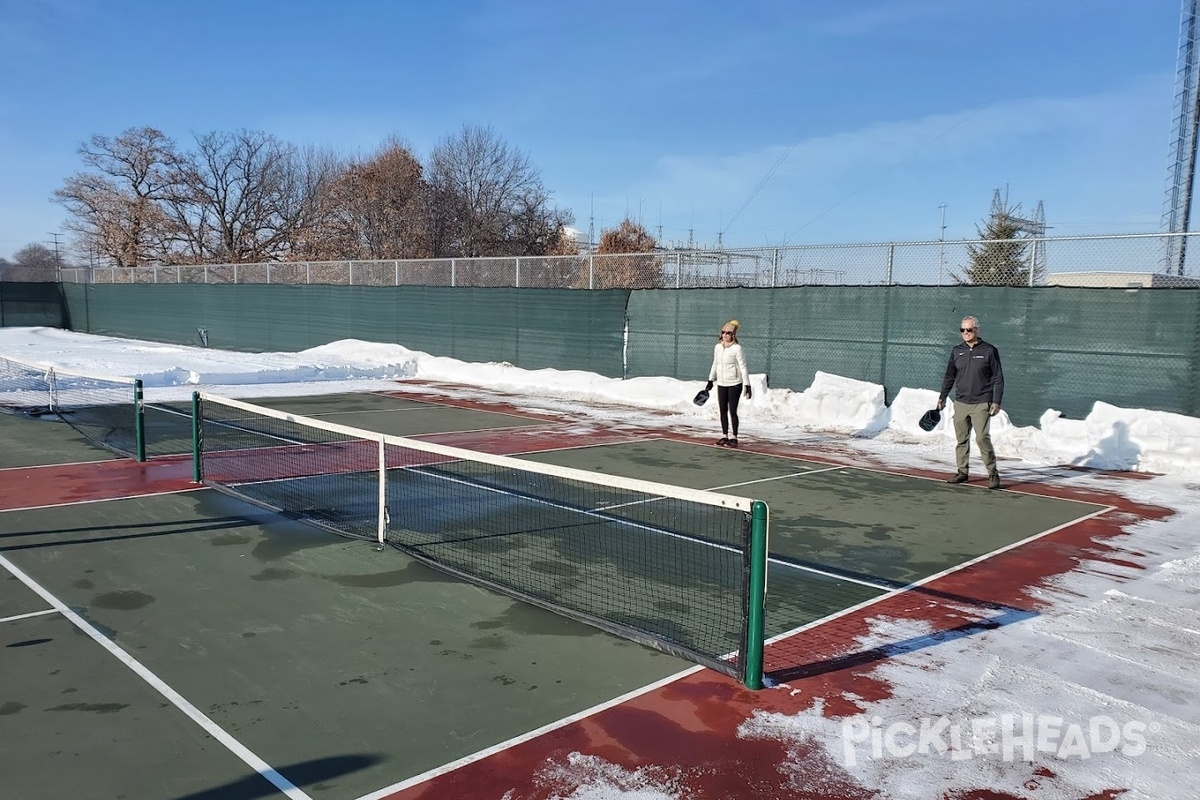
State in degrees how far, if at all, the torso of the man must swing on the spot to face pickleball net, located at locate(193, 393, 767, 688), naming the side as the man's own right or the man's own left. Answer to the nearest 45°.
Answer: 0° — they already face it

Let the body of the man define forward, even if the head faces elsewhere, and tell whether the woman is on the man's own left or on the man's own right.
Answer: on the man's own right

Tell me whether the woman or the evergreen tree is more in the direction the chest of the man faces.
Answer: the woman

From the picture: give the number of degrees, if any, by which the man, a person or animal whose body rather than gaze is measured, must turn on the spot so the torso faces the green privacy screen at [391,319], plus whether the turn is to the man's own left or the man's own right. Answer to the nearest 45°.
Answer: approximately 90° to the man's own right

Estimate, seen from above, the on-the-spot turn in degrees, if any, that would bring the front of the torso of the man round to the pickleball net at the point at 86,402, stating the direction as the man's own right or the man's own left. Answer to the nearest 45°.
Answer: approximately 45° to the man's own right

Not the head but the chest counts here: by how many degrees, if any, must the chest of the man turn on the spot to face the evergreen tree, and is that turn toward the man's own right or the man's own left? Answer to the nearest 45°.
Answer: approximately 135° to the man's own right

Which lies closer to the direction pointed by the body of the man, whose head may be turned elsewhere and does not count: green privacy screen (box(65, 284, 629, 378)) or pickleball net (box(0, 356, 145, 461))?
the pickleball net

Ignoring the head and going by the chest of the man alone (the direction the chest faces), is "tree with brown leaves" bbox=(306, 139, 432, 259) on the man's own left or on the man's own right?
on the man's own right

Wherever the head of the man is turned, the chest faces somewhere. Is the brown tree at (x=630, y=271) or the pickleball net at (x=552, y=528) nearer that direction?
the pickleball net

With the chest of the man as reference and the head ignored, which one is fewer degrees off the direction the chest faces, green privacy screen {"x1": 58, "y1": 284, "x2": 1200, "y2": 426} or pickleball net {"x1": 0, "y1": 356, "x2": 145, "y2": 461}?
the pickleball net
